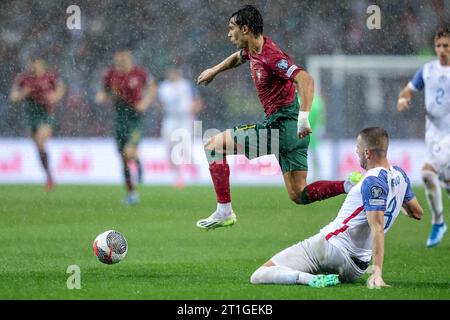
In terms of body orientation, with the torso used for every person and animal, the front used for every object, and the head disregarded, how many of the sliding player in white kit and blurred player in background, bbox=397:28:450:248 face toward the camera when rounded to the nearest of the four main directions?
1

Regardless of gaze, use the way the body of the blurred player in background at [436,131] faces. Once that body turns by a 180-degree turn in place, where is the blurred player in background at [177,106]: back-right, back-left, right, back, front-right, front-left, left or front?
front-left

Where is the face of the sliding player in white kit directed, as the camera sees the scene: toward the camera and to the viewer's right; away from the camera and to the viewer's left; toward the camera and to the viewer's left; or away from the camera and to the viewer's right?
away from the camera and to the viewer's left

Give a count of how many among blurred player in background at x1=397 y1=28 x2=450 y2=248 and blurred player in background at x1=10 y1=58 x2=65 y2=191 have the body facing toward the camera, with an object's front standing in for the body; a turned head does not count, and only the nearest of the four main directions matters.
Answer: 2

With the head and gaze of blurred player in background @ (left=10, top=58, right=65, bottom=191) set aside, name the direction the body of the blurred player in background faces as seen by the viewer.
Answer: toward the camera

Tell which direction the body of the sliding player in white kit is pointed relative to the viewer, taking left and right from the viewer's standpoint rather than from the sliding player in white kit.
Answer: facing away from the viewer and to the left of the viewer

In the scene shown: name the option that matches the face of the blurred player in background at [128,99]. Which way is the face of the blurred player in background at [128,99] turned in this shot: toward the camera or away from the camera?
toward the camera

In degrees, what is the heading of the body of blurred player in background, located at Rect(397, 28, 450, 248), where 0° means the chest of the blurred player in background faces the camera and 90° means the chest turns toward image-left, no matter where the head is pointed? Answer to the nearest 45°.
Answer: approximately 0°

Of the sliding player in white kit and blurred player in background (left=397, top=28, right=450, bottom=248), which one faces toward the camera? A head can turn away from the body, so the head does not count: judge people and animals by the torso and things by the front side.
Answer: the blurred player in background

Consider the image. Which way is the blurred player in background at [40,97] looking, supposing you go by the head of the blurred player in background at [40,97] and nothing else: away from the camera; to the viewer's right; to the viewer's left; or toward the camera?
toward the camera

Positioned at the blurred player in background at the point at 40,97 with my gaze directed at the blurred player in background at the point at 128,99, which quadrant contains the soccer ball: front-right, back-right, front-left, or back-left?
front-right

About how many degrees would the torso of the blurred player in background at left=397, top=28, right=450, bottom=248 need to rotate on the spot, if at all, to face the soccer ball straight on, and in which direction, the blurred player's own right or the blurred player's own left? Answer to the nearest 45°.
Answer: approximately 45° to the blurred player's own right

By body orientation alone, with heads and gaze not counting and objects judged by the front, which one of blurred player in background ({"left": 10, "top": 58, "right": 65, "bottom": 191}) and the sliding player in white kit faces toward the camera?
the blurred player in background

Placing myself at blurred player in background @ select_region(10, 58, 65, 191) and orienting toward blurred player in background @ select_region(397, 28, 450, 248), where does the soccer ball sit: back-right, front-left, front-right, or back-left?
front-right

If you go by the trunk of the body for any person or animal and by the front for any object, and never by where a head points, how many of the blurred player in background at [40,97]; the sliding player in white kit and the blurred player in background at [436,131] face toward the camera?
2
